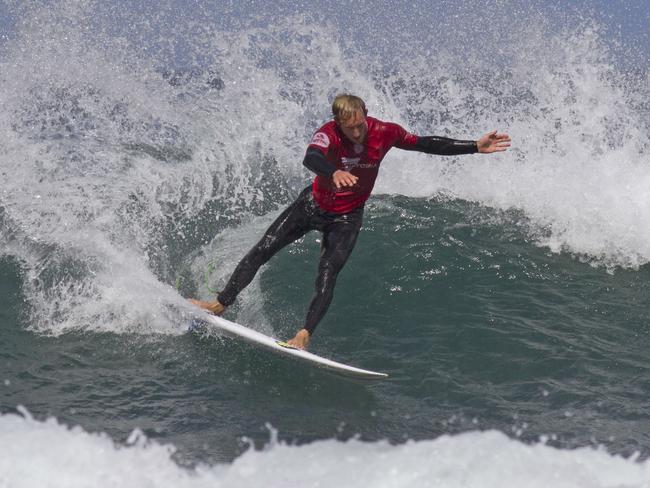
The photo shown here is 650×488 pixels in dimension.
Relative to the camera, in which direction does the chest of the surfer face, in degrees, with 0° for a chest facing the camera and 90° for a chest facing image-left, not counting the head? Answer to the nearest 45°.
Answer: approximately 0°

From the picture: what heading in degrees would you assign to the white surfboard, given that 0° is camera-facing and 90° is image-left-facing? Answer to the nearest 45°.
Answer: approximately 270°
